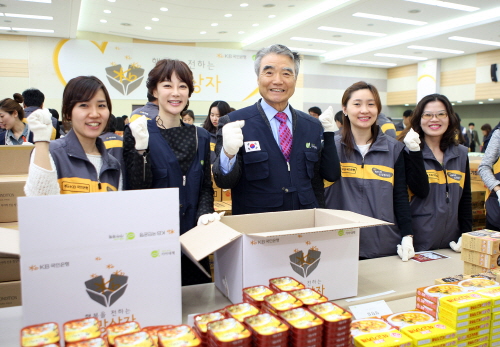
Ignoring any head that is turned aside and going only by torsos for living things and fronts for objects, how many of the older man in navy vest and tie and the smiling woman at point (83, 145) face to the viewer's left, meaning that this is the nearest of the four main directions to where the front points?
0

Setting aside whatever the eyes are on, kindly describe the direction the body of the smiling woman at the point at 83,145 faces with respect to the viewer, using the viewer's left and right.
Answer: facing the viewer and to the right of the viewer

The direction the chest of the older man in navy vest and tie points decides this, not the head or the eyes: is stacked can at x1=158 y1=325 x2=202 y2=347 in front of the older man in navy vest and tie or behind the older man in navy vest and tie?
in front

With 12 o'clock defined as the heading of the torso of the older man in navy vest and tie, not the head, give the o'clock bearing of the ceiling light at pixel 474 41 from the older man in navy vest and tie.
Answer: The ceiling light is roughly at 7 o'clock from the older man in navy vest and tie.

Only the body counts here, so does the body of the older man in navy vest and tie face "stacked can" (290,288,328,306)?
yes

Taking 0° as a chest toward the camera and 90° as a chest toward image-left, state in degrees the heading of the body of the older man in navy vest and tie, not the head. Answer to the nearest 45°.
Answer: approximately 0°

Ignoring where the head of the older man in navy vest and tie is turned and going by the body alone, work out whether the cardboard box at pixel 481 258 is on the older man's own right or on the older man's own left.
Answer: on the older man's own left

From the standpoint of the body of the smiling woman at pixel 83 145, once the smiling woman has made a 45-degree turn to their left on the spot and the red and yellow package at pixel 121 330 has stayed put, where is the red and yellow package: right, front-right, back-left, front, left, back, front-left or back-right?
right
